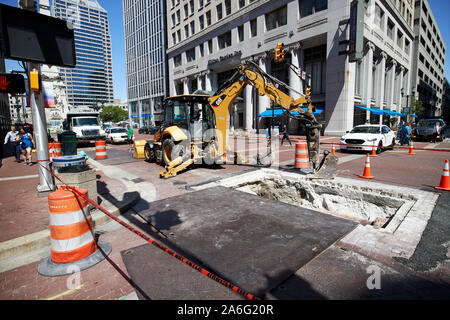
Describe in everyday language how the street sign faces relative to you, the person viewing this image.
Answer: facing away from the viewer and to the left of the viewer

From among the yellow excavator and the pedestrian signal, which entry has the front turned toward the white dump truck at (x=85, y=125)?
the yellow excavator

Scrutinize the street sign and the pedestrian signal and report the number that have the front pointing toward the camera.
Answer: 1

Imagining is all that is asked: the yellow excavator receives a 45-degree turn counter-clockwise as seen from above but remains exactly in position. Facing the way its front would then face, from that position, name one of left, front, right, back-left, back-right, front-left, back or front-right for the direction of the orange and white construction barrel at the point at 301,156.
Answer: back

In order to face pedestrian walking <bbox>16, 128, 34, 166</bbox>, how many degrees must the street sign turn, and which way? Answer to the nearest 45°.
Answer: approximately 45° to its right

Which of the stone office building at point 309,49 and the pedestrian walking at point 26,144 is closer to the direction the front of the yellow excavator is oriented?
the pedestrian walking

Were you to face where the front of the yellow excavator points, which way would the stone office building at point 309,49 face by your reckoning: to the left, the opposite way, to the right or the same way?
to the left

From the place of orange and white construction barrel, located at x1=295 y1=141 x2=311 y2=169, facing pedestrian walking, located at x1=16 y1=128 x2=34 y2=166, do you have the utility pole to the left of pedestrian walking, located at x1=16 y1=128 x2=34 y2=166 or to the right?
left

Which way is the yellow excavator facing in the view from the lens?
facing away from the viewer and to the left of the viewer
